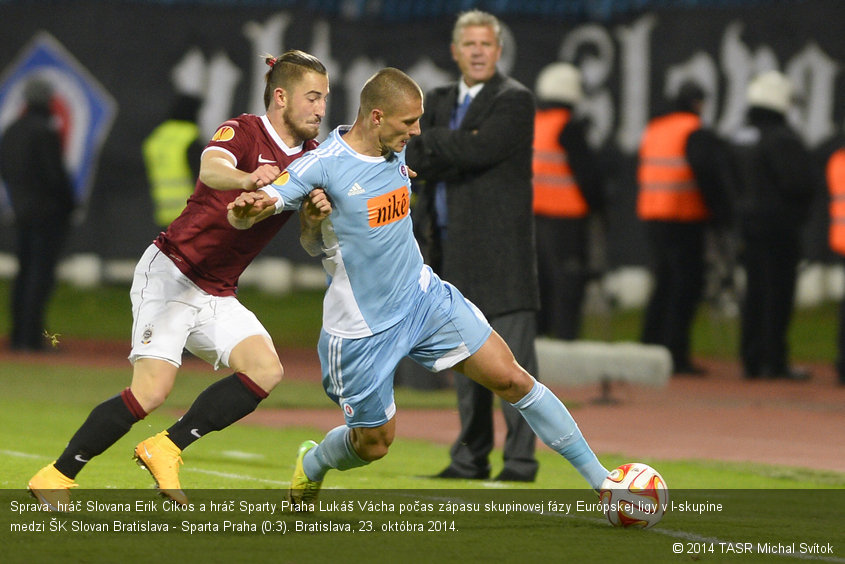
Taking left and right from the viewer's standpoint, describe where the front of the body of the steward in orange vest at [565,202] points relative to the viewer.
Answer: facing away from the viewer and to the right of the viewer

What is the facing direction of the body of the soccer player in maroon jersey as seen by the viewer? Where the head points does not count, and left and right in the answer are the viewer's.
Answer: facing the viewer and to the right of the viewer

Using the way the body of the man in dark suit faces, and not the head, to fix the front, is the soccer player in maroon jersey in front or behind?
in front

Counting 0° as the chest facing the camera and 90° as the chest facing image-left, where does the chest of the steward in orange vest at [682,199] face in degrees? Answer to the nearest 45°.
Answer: approximately 225°

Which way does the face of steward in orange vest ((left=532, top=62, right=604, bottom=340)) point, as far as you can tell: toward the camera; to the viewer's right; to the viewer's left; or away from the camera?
away from the camera

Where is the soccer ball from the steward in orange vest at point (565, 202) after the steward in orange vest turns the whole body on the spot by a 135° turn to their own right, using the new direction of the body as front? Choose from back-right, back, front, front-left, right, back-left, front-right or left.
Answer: front

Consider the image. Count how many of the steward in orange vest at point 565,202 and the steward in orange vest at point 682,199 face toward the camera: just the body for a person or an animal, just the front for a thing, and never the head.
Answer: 0
